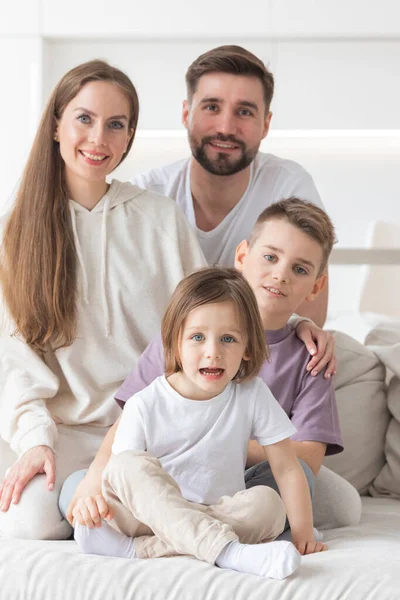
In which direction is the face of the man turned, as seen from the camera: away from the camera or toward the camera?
toward the camera

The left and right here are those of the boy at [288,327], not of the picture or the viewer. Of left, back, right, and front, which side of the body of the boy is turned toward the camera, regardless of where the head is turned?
front

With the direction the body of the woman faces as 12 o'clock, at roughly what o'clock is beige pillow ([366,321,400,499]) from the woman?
The beige pillow is roughly at 9 o'clock from the woman.

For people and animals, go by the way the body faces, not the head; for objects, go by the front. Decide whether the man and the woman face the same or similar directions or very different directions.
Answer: same or similar directions

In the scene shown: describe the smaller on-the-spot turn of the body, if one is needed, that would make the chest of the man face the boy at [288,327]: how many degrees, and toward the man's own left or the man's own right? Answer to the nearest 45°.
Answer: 0° — they already face them

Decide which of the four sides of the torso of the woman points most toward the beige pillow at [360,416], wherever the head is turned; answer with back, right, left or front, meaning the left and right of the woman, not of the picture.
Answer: left

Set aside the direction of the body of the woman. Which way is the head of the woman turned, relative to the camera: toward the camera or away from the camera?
toward the camera

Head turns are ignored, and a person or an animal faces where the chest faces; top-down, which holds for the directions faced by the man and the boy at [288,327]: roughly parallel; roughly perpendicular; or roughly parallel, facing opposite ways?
roughly parallel

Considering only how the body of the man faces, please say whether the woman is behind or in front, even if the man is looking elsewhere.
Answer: in front

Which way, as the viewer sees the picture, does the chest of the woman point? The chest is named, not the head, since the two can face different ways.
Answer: toward the camera

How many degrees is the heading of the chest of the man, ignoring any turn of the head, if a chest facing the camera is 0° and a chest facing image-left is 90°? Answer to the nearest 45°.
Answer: approximately 0°
